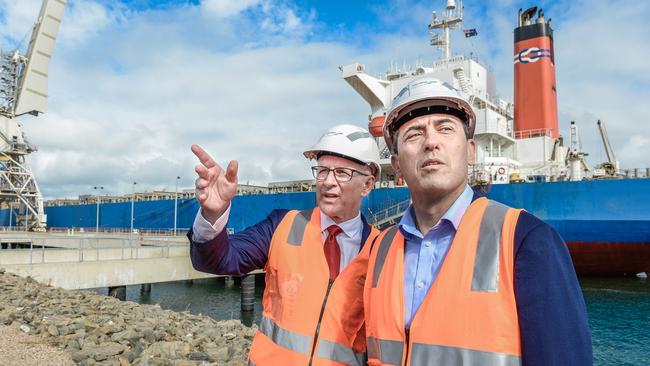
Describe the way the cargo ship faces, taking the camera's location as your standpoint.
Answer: facing away from the viewer and to the left of the viewer

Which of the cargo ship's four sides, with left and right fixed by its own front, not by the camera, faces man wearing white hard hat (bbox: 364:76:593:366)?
left

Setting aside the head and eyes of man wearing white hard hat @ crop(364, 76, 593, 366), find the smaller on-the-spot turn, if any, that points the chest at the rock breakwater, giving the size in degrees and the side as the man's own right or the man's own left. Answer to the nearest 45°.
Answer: approximately 90° to the man's own right

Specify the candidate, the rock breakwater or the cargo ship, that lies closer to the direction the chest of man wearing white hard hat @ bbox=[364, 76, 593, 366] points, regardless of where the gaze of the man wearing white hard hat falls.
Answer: the rock breakwater

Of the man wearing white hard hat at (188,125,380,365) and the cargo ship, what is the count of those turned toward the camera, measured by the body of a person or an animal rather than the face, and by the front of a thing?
1

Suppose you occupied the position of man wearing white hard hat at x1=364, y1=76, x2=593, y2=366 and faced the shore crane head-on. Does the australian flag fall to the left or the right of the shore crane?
right

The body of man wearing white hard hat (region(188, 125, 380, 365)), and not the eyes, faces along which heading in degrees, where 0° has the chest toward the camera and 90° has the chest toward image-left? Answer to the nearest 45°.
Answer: approximately 0°

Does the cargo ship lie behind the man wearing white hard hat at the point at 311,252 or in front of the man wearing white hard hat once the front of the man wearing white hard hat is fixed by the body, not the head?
behind

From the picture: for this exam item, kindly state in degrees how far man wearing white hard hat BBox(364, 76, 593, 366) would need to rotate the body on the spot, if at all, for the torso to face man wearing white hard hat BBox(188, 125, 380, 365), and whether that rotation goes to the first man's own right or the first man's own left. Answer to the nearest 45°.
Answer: approximately 90° to the first man's own right

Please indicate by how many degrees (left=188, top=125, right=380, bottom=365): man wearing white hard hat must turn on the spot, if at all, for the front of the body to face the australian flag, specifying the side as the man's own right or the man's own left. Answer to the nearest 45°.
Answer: approximately 135° to the man's own left
